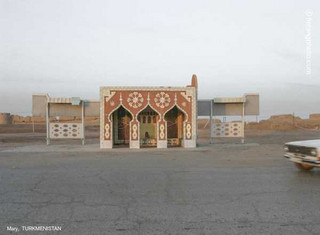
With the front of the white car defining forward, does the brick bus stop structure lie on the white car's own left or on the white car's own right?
on the white car's own right

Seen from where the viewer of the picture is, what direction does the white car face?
facing the viewer and to the left of the viewer

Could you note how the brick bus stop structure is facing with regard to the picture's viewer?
facing the viewer

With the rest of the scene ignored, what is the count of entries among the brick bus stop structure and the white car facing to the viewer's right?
0

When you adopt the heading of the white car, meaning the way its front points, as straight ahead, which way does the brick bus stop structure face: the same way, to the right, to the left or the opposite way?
to the left

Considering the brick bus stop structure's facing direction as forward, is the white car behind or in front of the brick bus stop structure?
in front
